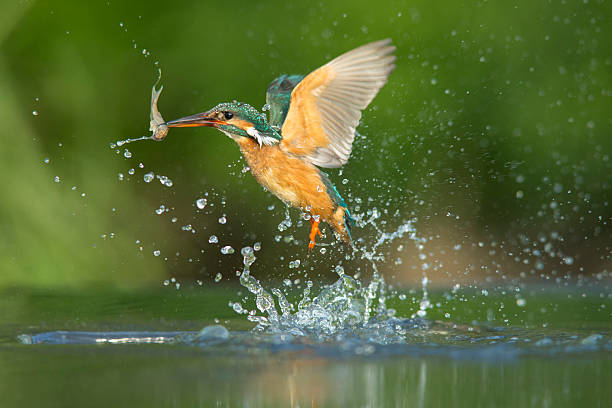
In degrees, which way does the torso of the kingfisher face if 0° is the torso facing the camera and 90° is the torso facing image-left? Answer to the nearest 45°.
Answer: approximately 90°
